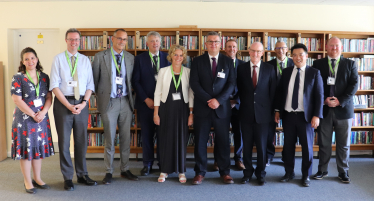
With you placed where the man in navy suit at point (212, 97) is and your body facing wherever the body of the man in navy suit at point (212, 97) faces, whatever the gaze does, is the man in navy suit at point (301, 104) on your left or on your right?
on your left

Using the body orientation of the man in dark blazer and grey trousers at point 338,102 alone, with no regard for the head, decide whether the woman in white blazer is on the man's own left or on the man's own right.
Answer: on the man's own right

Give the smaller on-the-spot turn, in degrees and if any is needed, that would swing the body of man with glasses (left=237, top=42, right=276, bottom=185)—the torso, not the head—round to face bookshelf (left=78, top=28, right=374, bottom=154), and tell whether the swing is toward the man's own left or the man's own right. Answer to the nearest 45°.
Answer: approximately 180°

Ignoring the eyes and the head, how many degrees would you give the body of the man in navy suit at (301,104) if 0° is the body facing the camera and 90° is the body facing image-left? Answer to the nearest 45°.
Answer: approximately 0°

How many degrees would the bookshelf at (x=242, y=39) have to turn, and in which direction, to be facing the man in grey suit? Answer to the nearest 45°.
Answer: approximately 45° to its right
